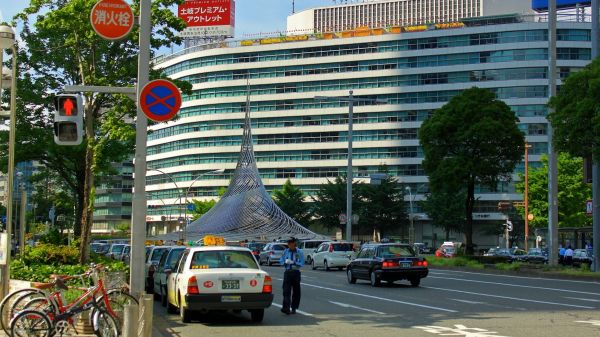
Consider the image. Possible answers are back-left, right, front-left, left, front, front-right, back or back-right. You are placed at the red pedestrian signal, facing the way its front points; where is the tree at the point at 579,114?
back-left

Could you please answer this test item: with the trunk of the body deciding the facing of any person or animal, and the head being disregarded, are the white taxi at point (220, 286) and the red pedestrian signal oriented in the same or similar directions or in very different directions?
very different directions

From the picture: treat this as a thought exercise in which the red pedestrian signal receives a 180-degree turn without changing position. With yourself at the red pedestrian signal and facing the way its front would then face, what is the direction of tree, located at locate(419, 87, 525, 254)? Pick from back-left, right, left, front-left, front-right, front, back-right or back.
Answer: front-right

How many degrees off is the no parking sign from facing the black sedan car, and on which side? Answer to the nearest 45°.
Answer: approximately 135° to its left

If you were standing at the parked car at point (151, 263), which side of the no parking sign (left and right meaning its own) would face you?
back

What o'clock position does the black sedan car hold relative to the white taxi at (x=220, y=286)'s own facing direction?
The black sedan car is roughly at 1 o'clock from the white taxi.

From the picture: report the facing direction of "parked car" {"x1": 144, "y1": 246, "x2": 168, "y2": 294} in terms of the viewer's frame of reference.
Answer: facing away from the viewer

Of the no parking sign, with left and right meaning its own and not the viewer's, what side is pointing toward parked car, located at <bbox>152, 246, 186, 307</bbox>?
back

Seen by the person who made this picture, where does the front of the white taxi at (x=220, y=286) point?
facing away from the viewer
